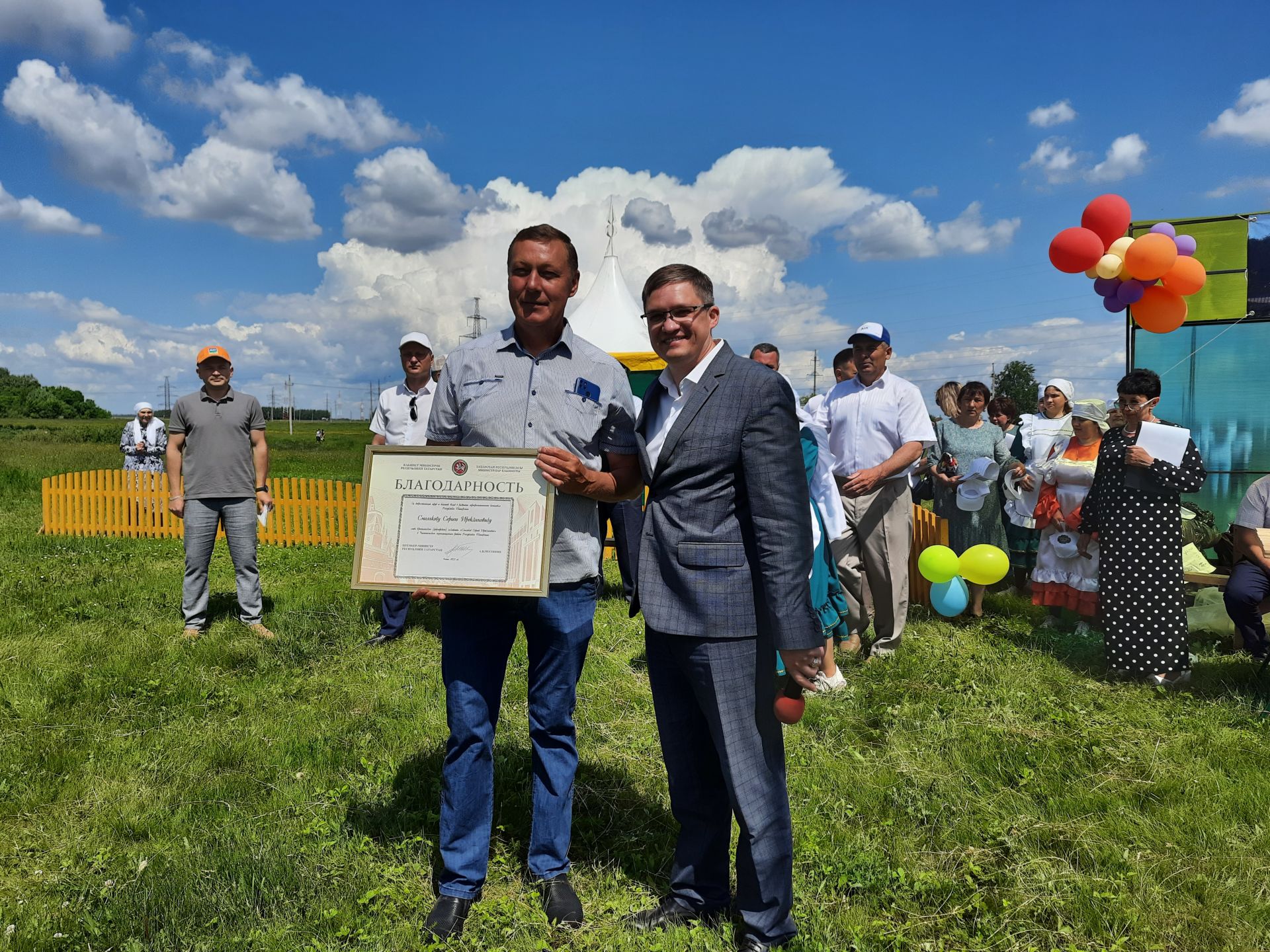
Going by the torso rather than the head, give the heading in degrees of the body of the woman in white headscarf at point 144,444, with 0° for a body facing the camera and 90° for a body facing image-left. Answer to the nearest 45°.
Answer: approximately 0°

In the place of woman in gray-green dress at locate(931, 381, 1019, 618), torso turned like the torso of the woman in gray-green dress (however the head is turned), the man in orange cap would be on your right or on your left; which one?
on your right

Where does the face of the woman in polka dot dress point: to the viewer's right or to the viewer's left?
to the viewer's left

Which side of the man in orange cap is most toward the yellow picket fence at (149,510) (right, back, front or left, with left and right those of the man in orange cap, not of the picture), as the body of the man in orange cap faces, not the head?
back

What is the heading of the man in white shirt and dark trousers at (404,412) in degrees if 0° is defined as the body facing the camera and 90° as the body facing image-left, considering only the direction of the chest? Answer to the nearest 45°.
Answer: approximately 0°
